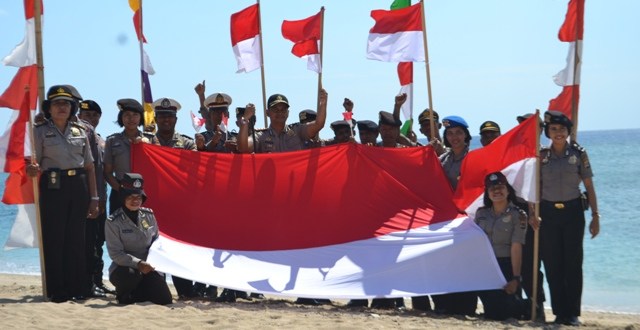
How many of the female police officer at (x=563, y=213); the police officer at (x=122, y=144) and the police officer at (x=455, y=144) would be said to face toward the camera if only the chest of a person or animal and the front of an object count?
3

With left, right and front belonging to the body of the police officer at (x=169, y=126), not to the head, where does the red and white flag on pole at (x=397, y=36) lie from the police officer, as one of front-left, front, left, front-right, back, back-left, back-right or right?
left

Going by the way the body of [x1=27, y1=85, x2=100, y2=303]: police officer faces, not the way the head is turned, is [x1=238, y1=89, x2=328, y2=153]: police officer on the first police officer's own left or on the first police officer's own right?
on the first police officer's own left

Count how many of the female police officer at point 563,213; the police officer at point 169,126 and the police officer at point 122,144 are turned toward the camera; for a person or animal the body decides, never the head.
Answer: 3

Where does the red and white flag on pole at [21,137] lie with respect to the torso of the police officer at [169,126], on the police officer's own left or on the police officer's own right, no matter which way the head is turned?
on the police officer's own right

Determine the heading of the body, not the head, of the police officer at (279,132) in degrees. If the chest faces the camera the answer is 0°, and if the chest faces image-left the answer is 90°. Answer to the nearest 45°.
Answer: approximately 0°

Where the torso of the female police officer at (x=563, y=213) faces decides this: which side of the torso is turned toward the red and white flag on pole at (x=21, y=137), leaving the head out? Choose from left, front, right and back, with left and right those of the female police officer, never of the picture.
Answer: right
